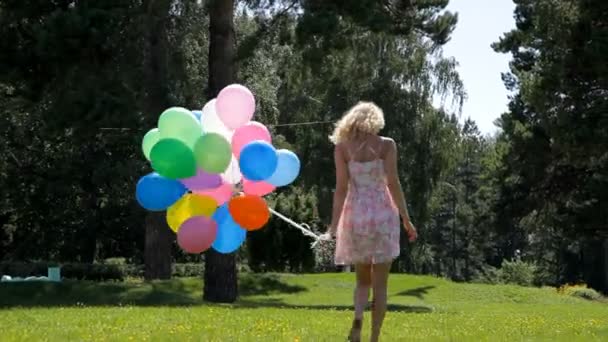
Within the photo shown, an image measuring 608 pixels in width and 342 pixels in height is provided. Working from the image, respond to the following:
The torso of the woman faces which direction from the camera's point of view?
away from the camera

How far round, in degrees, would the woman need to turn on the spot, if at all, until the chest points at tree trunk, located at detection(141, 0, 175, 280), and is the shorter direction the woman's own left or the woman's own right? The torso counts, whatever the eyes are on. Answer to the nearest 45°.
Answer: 0° — they already face it
